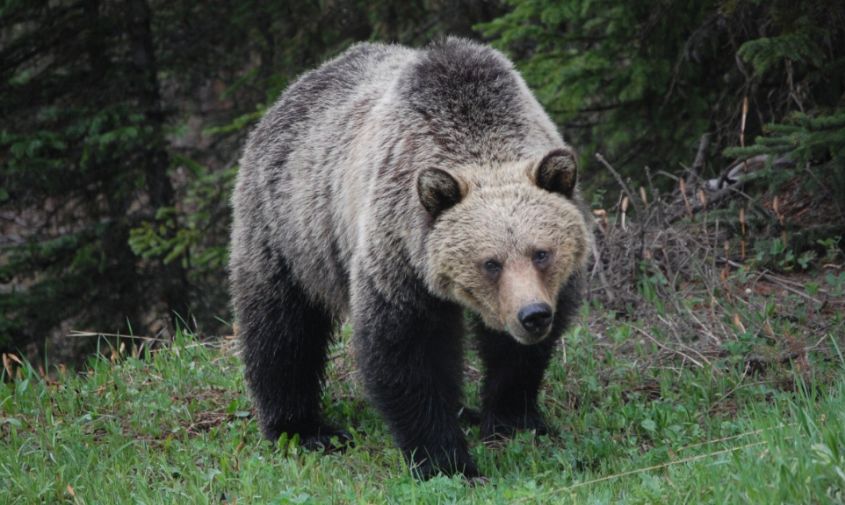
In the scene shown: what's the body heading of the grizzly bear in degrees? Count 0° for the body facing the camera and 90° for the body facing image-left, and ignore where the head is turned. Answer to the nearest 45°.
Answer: approximately 315°

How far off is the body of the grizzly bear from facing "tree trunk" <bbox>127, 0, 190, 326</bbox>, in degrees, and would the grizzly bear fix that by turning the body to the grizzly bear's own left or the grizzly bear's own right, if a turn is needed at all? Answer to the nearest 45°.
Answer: approximately 180°
